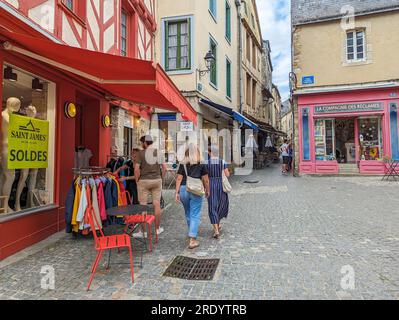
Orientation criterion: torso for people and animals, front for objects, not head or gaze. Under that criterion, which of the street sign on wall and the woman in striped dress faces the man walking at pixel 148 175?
the street sign on wall

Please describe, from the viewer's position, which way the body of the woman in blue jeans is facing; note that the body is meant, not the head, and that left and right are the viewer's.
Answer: facing away from the viewer

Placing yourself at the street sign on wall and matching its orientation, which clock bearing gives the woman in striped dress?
The woman in striped dress is roughly at 12 o'clock from the street sign on wall.

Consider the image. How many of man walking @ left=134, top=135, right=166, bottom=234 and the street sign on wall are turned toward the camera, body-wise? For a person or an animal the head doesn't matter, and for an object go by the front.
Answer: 1

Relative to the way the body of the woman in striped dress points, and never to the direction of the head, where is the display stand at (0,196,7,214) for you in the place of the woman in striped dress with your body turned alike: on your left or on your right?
on your left

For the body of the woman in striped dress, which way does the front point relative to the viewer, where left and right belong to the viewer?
facing away from the viewer

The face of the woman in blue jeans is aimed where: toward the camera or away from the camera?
away from the camera

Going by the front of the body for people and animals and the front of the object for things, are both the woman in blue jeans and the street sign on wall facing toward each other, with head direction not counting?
yes
